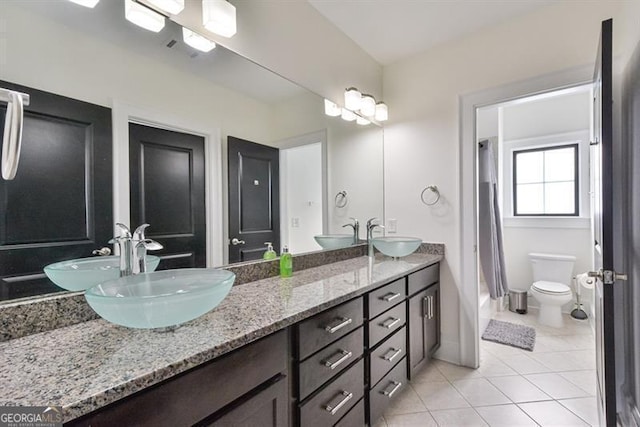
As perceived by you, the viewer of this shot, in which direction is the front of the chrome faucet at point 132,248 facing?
facing the viewer and to the right of the viewer

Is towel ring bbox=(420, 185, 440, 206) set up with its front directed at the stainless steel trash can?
no

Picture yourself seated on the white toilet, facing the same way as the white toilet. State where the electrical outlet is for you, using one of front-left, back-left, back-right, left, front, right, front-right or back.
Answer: front-right

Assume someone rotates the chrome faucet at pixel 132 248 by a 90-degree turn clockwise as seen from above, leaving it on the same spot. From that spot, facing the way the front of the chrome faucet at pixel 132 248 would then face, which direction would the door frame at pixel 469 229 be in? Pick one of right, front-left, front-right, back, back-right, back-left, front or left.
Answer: back-left

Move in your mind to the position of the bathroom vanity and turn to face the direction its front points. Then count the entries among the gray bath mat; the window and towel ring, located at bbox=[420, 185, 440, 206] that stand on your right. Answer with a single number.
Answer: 0

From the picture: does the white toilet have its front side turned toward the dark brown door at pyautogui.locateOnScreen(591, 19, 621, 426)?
yes

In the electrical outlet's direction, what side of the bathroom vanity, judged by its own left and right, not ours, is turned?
left

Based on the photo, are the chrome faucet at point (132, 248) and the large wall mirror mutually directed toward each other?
no

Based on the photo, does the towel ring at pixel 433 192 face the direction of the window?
no

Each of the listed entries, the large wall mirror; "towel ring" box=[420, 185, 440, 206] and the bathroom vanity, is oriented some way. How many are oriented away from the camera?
0

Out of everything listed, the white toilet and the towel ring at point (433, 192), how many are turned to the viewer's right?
0

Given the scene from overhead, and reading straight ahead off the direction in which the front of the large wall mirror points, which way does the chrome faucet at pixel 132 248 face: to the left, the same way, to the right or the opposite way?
the same way

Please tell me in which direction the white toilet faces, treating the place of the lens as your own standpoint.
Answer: facing the viewer

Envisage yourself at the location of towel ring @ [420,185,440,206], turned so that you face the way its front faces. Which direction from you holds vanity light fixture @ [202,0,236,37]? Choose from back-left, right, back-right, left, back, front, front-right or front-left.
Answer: front

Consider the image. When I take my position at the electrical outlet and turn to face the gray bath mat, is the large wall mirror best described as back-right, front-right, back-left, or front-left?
back-right
